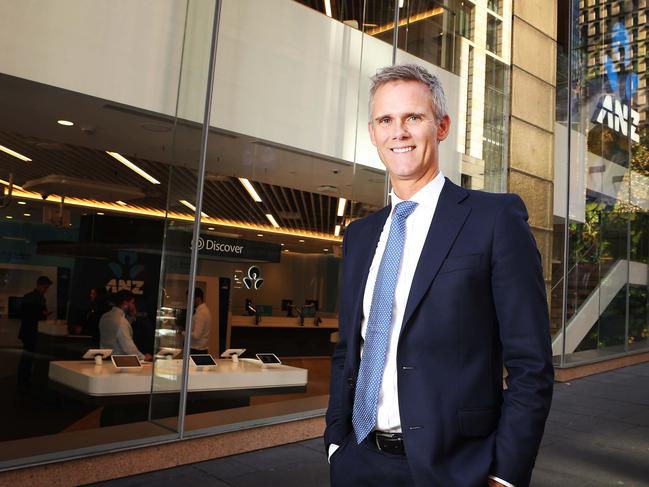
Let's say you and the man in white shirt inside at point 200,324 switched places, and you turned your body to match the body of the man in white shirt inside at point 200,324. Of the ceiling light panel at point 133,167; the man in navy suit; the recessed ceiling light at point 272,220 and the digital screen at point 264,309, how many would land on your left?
1

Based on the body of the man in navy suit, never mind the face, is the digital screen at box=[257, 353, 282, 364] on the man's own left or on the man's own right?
on the man's own right

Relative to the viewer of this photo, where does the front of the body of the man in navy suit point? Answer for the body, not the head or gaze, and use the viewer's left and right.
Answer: facing the viewer and to the left of the viewer

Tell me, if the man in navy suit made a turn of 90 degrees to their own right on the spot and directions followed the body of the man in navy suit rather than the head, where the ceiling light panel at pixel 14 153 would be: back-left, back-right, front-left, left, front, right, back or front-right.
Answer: front

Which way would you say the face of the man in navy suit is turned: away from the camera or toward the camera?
toward the camera

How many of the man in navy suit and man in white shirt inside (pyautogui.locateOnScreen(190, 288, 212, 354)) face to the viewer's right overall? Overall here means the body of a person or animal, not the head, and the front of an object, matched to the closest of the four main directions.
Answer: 0

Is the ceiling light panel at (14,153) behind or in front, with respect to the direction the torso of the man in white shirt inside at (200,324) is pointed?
in front

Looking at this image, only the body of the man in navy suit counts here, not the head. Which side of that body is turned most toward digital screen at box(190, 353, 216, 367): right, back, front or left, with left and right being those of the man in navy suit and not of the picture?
right

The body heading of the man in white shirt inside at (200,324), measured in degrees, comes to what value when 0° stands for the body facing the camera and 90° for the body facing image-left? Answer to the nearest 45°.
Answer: approximately 90°

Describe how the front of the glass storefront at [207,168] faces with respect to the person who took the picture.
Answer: facing the viewer and to the right of the viewer

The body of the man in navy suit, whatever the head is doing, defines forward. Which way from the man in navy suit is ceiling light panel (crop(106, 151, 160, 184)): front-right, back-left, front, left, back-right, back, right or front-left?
right

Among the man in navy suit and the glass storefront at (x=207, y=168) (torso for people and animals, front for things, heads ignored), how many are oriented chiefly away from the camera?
0

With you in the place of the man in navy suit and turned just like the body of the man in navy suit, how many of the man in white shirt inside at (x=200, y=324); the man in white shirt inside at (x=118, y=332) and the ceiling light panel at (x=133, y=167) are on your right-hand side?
3
